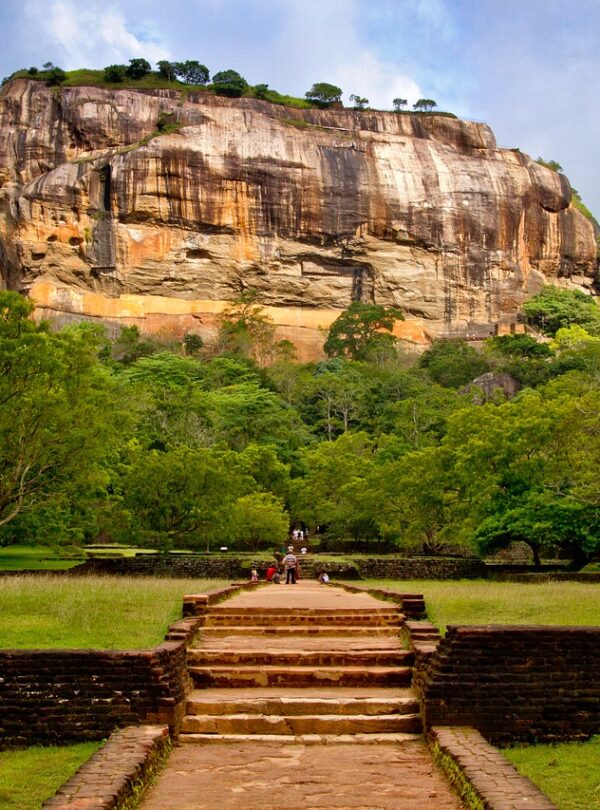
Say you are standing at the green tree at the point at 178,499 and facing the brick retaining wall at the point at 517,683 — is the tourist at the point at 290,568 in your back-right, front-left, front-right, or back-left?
front-left

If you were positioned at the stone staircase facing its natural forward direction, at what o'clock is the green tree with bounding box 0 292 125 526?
The green tree is roughly at 5 o'clock from the stone staircase.

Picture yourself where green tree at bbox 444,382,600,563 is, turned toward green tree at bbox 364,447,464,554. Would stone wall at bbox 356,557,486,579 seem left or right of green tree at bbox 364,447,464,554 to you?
left

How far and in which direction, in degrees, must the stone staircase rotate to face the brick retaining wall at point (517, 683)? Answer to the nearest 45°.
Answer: approximately 45° to its left

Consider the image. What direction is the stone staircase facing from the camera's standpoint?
toward the camera

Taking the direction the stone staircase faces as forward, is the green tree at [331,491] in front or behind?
behind

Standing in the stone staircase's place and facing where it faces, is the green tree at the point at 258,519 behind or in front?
behind

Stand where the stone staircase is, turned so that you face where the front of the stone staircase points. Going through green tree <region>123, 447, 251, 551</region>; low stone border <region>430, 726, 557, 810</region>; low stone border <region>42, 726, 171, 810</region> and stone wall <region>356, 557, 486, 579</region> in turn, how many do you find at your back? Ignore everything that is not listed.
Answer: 2

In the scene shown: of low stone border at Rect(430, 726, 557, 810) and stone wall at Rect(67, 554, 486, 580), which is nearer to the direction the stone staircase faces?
the low stone border

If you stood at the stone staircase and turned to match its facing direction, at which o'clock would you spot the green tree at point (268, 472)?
The green tree is roughly at 6 o'clock from the stone staircase.

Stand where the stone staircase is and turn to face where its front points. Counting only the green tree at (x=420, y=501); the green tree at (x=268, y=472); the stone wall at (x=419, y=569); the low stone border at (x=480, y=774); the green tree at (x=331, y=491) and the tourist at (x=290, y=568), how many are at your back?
5

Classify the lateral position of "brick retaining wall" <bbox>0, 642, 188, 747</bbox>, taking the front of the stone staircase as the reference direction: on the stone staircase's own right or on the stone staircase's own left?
on the stone staircase's own right

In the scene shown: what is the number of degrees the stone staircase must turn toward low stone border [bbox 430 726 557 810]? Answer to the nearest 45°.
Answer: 0° — it already faces it

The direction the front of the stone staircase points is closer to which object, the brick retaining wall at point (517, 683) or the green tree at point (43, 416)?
the brick retaining wall

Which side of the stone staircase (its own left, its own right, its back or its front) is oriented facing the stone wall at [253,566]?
back

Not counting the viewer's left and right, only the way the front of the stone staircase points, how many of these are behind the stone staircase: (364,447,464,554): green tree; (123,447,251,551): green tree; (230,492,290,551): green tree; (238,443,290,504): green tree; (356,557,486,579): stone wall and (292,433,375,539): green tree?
6
